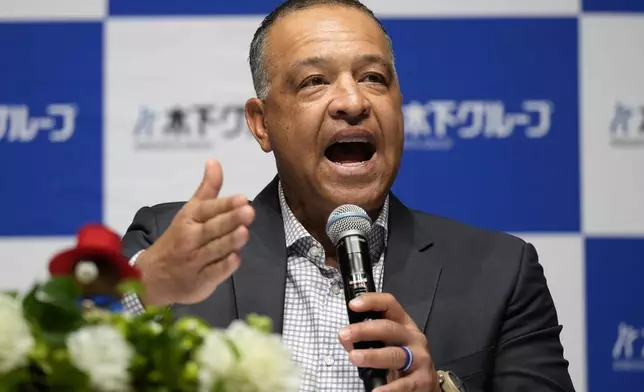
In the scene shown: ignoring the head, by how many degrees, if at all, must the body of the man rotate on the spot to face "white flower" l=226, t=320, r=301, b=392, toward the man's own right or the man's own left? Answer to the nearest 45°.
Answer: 0° — they already face it

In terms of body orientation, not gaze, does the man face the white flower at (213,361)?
yes

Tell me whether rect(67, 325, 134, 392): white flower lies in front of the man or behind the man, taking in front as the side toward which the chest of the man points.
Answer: in front

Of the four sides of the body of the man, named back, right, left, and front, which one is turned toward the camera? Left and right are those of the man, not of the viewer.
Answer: front

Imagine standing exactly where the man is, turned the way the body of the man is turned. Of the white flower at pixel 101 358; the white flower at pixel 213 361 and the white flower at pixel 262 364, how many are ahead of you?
3

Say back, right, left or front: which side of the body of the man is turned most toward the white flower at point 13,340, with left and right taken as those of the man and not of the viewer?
front
